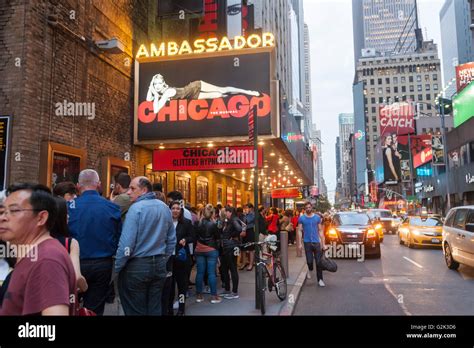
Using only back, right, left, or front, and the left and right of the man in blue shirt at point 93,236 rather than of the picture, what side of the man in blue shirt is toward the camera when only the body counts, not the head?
back

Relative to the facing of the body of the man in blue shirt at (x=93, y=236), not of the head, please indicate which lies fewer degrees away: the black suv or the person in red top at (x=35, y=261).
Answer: the black suv

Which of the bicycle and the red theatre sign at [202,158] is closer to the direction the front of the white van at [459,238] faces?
the bicycle

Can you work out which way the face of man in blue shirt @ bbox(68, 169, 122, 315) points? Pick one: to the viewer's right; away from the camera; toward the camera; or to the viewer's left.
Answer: away from the camera

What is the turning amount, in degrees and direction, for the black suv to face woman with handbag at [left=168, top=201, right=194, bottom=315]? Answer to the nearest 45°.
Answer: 0° — it already faces them

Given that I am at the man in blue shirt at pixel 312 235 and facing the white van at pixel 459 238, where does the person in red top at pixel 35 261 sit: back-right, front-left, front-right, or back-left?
back-right

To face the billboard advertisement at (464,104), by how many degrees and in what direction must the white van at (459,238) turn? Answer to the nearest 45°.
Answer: approximately 135° to its left
